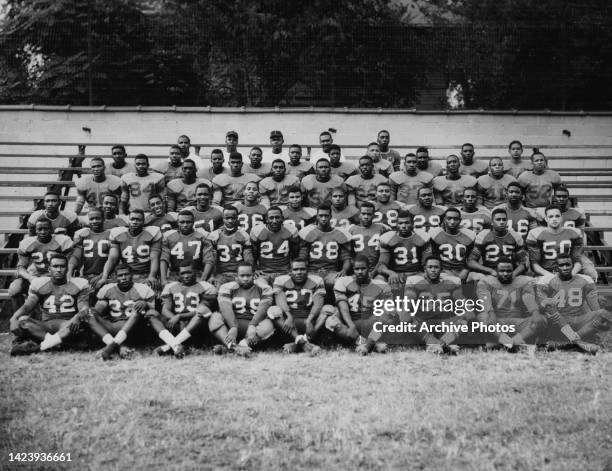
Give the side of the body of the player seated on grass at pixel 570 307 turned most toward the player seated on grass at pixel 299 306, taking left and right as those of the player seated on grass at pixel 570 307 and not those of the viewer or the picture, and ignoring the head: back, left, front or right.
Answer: right

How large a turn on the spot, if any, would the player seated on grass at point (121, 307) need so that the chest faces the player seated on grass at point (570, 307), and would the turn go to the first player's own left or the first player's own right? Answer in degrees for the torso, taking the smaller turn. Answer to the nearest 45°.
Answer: approximately 90° to the first player's own left

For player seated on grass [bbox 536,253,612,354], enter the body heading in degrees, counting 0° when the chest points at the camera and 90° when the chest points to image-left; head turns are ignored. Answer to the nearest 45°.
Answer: approximately 0°

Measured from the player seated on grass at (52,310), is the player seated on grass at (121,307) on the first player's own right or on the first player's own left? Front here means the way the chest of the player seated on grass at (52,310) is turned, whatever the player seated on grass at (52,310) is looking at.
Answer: on the first player's own left

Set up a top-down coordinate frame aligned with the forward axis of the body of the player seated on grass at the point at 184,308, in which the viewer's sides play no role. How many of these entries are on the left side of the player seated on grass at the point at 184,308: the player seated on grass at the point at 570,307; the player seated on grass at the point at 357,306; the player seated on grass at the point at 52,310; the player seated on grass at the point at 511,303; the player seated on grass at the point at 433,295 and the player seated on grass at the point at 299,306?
5

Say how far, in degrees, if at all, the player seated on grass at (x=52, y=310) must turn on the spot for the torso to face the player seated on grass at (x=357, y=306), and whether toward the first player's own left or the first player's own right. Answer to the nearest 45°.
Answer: approximately 90° to the first player's own left
